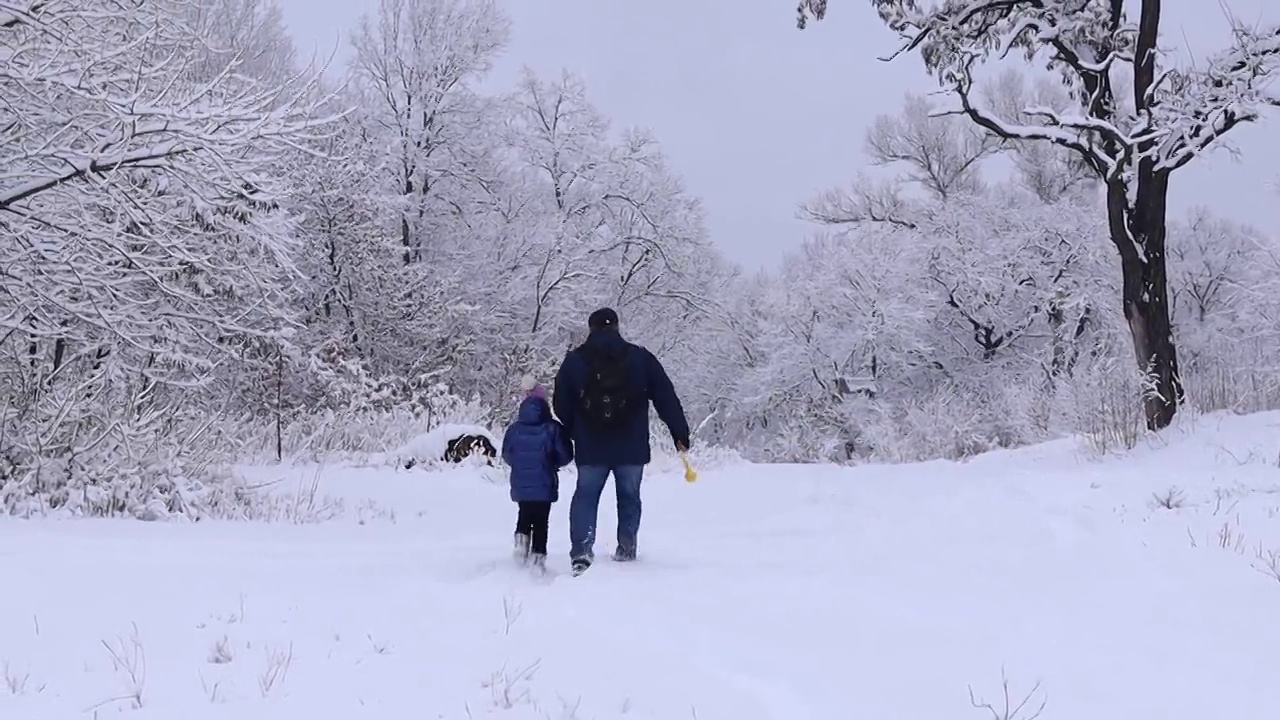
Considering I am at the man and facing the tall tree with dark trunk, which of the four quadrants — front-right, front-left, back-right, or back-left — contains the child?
back-left

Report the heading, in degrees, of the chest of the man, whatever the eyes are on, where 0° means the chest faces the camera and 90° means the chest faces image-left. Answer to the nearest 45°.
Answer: approximately 180°

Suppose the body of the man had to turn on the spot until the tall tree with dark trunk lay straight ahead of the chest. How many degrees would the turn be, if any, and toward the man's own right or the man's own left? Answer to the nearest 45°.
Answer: approximately 45° to the man's own right

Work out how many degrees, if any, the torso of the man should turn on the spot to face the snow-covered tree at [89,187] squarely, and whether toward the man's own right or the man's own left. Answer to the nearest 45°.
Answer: approximately 90° to the man's own left
